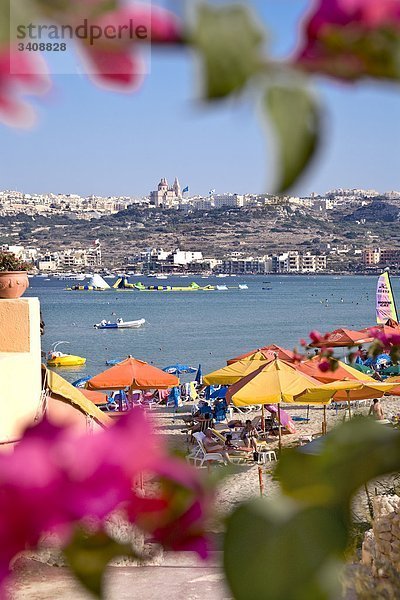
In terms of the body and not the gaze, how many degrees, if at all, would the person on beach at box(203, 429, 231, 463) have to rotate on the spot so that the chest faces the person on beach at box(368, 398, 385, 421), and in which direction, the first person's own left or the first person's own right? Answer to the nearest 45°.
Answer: approximately 45° to the first person's own left

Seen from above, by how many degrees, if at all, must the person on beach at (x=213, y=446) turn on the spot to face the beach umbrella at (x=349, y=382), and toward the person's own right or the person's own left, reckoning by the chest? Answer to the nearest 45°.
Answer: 0° — they already face it

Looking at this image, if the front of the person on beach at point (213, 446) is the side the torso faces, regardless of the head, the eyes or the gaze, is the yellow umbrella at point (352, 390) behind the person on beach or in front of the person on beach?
in front
